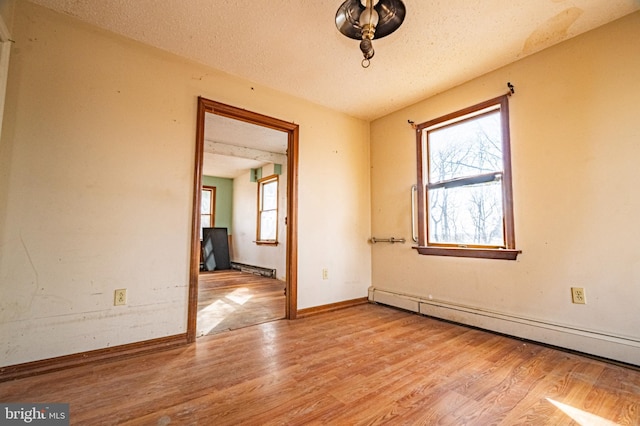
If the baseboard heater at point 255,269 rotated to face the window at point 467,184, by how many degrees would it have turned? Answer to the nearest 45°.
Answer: approximately 90° to its left

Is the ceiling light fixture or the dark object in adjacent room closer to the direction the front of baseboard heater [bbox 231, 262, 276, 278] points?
the ceiling light fixture

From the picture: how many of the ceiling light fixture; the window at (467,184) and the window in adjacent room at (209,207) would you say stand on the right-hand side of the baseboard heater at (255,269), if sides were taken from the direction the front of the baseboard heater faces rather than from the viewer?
1

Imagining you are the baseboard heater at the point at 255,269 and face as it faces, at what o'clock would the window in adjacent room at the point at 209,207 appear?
The window in adjacent room is roughly at 3 o'clock from the baseboard heater.

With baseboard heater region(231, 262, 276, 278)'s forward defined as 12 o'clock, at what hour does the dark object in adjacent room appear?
The dark object in adjacent room is roughly at 3 o'clock from the baseboard heater.

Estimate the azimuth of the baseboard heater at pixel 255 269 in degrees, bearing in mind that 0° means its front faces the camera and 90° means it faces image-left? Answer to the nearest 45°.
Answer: approximately 45°

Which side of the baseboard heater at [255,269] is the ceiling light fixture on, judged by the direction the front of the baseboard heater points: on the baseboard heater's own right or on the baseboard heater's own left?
on the baseboard heater's own left
